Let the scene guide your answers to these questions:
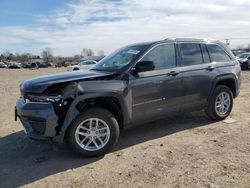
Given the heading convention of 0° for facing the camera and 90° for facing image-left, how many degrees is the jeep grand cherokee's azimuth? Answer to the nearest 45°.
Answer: approximately 45°
